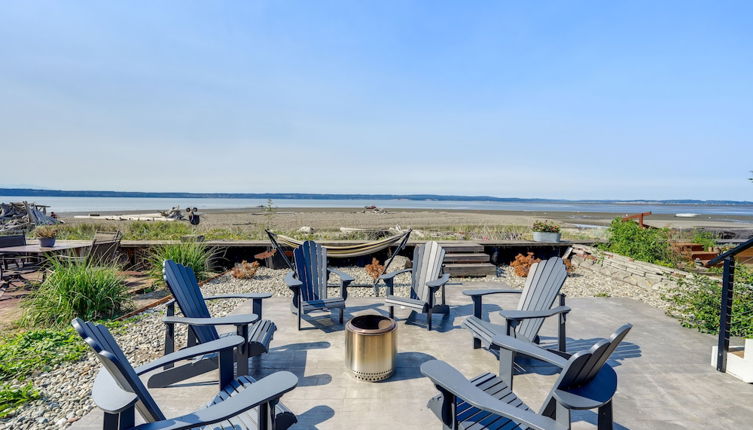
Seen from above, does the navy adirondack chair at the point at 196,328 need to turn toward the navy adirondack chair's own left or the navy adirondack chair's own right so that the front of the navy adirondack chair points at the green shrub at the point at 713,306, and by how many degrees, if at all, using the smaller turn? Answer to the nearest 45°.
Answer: approximately 45° to the navy adirondack chair's own left

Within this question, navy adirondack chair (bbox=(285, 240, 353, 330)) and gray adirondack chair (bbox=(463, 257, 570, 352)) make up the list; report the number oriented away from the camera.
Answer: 0

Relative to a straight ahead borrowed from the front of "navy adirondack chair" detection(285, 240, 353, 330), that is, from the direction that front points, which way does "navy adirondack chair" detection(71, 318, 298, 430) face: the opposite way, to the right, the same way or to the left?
to the left

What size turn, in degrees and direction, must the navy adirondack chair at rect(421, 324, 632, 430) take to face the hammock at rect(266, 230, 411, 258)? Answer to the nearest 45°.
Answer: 0° — it already faces it

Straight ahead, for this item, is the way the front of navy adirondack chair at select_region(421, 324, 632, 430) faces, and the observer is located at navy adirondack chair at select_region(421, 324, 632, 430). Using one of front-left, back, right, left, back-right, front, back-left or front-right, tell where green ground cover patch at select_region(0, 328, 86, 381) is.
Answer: front-left

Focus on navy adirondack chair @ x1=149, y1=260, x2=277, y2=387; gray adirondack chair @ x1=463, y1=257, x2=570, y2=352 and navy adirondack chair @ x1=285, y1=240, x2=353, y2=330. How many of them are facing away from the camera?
0

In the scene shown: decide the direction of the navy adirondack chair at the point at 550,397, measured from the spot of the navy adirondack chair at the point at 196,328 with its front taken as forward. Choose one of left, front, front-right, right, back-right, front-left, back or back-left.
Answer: front

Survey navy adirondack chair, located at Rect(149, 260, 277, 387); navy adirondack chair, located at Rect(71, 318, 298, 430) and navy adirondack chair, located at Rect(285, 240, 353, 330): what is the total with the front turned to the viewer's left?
0

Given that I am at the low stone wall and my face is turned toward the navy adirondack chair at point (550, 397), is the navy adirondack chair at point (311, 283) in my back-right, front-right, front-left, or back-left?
front-right

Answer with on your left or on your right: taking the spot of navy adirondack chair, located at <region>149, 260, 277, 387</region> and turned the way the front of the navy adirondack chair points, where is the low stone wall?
on your left

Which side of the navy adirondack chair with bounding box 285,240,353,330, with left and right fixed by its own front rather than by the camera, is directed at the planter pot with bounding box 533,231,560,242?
left

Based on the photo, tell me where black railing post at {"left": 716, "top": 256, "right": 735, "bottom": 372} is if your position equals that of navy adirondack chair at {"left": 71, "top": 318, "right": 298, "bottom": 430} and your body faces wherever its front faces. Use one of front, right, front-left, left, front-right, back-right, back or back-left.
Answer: front-right

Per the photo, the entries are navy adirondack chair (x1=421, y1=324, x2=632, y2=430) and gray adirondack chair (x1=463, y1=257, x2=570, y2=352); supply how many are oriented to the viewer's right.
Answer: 0

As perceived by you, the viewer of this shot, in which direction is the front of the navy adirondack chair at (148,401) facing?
facing away from the viewer and to the right of the viewer
